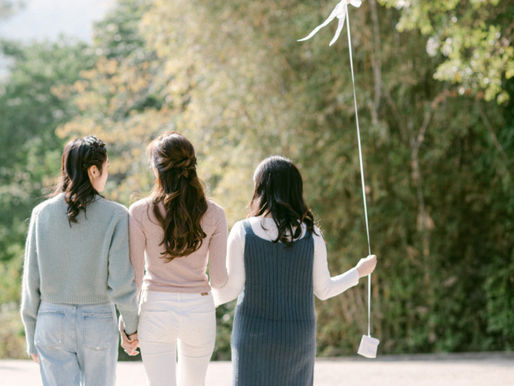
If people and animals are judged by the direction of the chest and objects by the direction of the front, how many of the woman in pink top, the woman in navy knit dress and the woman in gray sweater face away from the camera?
3

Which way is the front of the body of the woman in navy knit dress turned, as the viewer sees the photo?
away from the camera

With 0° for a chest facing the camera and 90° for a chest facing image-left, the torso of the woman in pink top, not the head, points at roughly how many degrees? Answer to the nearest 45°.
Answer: approximately 180°

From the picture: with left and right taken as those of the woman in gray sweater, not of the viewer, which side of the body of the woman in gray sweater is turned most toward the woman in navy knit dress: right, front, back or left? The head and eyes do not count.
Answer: right

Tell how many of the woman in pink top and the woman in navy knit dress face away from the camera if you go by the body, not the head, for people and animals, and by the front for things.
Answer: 2

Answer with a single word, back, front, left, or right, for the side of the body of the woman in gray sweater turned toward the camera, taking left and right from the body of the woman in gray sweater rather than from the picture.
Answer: back

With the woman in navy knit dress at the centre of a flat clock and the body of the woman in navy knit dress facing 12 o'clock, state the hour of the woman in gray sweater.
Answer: The woman in gray sweater is roughly at 9 o'clock from the woman in navy knit dress.

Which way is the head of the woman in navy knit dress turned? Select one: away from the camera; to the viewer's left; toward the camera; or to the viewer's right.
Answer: away from the camera

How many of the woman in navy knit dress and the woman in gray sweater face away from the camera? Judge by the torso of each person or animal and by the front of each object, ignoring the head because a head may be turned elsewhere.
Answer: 2
